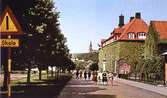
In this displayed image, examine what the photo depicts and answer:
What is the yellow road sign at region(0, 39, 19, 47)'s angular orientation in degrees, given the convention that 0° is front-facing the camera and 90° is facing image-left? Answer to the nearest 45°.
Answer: approximately 0°
